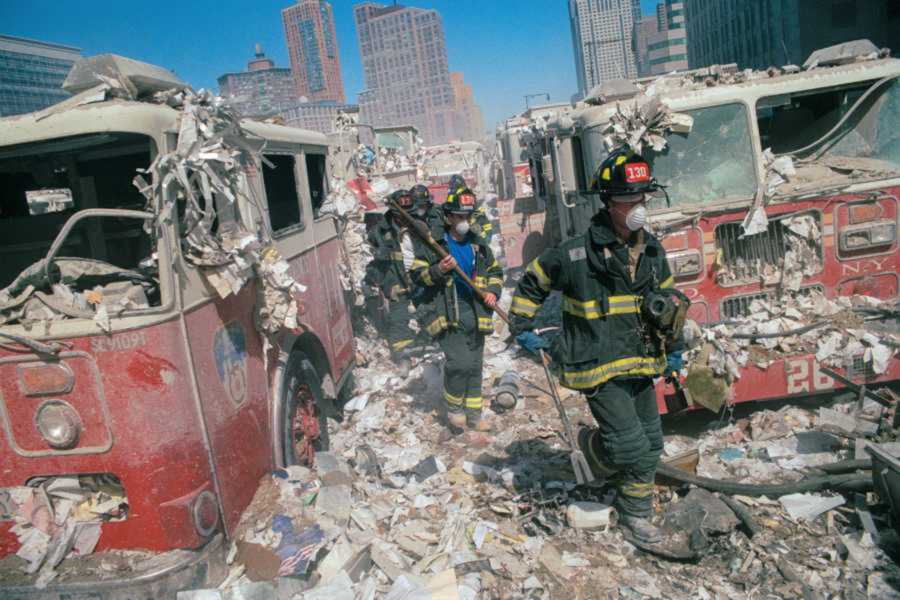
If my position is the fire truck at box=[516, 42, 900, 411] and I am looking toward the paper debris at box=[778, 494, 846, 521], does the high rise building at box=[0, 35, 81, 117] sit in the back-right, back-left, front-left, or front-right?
back-right

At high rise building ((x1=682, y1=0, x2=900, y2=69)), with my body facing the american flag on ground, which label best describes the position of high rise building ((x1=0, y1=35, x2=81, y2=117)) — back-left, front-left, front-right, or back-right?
front-right

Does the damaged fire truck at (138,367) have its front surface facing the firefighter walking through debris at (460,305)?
no

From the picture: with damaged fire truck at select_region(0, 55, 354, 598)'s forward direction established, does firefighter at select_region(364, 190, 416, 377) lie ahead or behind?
behind

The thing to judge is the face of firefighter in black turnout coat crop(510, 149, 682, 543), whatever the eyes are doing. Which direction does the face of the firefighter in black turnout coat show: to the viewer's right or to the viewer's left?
to the viewer's right

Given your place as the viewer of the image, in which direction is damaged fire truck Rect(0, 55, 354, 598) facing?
facing the viewer and to the left of the viewer

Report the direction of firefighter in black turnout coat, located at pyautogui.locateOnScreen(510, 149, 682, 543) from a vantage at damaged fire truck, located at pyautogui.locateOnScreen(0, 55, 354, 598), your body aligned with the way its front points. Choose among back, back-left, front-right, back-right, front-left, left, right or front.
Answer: back-left

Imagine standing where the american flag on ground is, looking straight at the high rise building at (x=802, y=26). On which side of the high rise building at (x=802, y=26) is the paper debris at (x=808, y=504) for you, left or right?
right

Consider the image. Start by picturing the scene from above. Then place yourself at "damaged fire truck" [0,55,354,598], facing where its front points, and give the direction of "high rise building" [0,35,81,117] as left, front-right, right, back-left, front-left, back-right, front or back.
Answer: back-right

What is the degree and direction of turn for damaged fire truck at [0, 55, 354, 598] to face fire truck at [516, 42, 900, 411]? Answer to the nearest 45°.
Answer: approximately 135° to its left

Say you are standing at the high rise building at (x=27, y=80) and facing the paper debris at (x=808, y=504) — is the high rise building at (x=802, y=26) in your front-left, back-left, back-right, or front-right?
front-left

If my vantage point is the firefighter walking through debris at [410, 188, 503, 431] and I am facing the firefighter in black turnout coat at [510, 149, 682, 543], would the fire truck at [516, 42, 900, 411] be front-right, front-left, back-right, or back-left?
front-left
